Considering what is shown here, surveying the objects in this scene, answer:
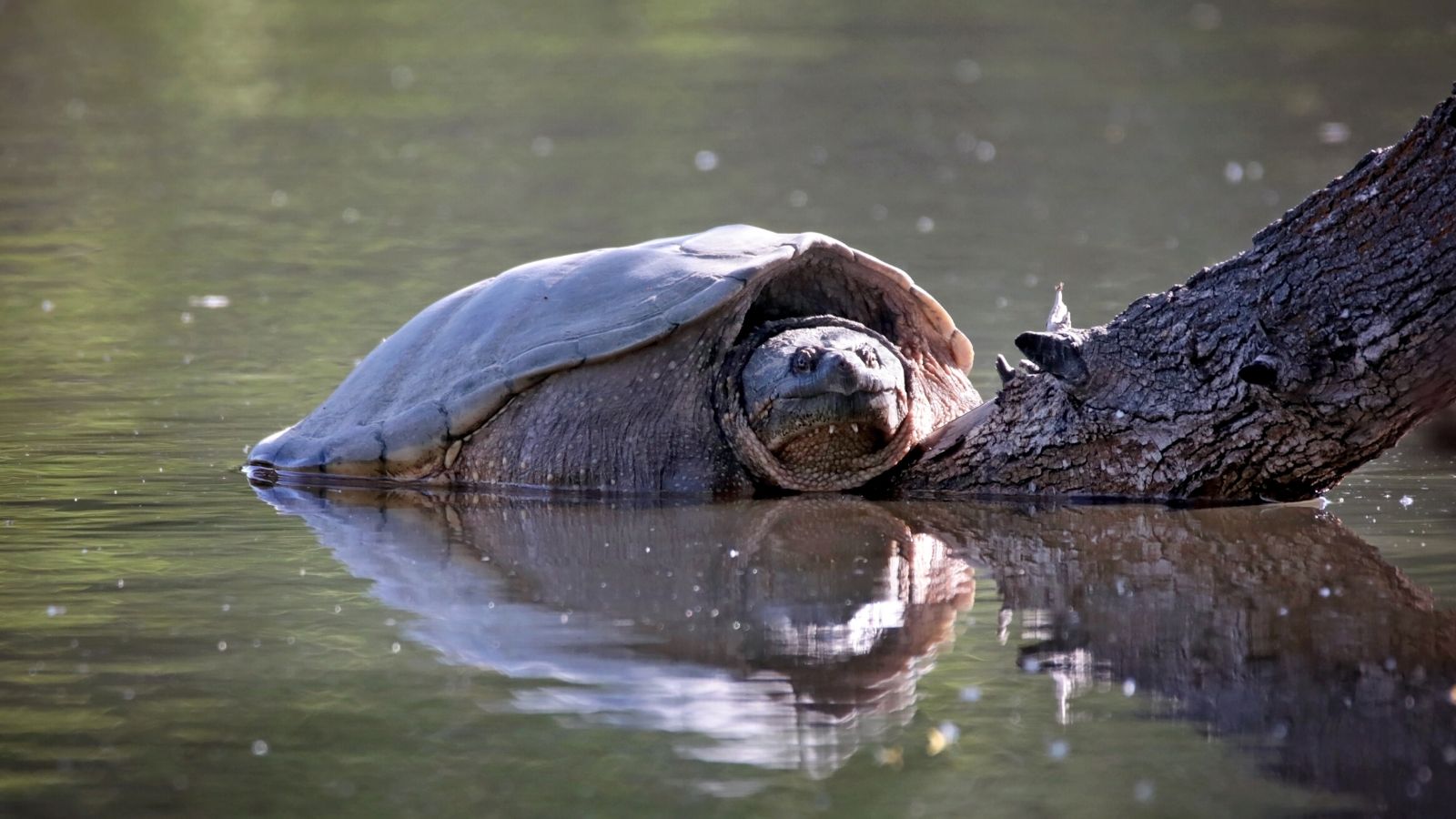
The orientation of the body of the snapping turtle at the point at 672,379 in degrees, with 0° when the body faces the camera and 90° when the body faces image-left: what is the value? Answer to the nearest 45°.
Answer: approximately 315°

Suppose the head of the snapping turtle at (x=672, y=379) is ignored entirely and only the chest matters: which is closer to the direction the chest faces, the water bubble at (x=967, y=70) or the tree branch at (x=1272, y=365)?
the tree branch

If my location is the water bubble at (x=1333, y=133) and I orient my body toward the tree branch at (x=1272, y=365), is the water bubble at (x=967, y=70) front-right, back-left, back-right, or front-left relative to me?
back-right

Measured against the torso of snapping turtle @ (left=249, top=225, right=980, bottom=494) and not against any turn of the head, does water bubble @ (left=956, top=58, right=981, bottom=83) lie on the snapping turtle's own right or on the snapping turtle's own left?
on the snapping turtle's own left

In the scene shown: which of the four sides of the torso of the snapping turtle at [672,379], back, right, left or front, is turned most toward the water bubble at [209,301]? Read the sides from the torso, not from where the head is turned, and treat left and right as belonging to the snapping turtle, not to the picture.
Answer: back

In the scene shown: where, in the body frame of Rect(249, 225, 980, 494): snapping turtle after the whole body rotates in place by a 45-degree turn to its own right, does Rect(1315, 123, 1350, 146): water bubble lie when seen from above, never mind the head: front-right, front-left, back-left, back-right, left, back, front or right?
back-left
